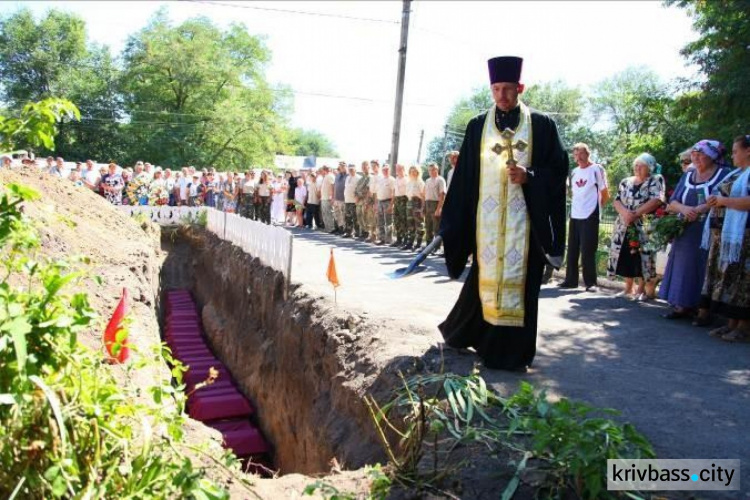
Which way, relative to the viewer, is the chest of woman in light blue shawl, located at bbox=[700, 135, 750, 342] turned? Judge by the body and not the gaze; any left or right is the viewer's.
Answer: facing to the left of the viewer

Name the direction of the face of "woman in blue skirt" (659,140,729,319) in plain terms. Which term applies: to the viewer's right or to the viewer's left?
to the viewer's left

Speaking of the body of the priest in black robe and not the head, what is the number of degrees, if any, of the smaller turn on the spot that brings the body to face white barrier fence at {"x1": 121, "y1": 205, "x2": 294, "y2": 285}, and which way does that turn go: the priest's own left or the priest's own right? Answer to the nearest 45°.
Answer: approximately 135° to the priest's own right

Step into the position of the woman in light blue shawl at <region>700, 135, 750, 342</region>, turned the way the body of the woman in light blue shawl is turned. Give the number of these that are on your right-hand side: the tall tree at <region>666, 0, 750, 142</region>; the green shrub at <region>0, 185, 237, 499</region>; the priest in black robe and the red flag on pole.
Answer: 1

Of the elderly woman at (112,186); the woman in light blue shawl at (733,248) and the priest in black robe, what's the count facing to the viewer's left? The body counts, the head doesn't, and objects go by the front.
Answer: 1

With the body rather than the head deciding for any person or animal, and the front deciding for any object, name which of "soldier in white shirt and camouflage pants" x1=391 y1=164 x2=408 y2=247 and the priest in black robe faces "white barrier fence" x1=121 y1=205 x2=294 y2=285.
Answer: the soldier in white shirt and camouflage pants

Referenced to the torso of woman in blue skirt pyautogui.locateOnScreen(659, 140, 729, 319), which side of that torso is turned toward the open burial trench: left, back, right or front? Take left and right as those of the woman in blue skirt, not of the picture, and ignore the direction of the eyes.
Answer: front

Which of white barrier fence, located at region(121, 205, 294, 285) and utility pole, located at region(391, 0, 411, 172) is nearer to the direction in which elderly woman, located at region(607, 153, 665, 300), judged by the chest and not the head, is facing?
the white barrier fence

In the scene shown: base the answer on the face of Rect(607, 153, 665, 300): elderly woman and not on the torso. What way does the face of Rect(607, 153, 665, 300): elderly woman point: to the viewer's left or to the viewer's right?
to the viewer's left

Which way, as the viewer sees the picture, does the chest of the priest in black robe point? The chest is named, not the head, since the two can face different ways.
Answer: toward the camera

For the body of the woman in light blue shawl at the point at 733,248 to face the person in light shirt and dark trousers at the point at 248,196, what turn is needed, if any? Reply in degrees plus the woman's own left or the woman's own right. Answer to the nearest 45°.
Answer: approximately 45° to the woman's own right

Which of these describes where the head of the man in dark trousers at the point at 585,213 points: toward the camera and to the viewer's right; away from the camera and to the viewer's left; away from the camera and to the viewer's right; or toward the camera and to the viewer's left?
toward the camera and to the viewer's left

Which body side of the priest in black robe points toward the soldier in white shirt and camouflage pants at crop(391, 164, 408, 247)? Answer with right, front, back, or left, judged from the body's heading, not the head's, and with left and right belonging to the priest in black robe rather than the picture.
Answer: back

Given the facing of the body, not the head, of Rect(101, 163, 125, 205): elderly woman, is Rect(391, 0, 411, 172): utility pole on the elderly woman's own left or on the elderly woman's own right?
on the elderly woman's own left

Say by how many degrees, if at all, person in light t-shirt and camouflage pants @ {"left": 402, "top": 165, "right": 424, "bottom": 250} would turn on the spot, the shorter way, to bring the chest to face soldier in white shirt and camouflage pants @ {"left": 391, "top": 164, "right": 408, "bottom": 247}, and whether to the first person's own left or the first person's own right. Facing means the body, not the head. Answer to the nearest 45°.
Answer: approximately 90° to the first person's own right

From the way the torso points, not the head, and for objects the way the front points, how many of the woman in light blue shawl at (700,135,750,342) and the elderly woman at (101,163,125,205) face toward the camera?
1

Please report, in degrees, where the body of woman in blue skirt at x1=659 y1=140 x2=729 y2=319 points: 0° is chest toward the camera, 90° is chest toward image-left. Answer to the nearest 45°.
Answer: approximately 45°

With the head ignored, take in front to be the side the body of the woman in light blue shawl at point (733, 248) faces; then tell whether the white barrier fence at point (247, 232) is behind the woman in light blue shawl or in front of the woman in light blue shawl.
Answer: in front

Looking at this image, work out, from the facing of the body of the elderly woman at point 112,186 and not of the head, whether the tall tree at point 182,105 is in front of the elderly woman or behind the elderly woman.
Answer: behind
